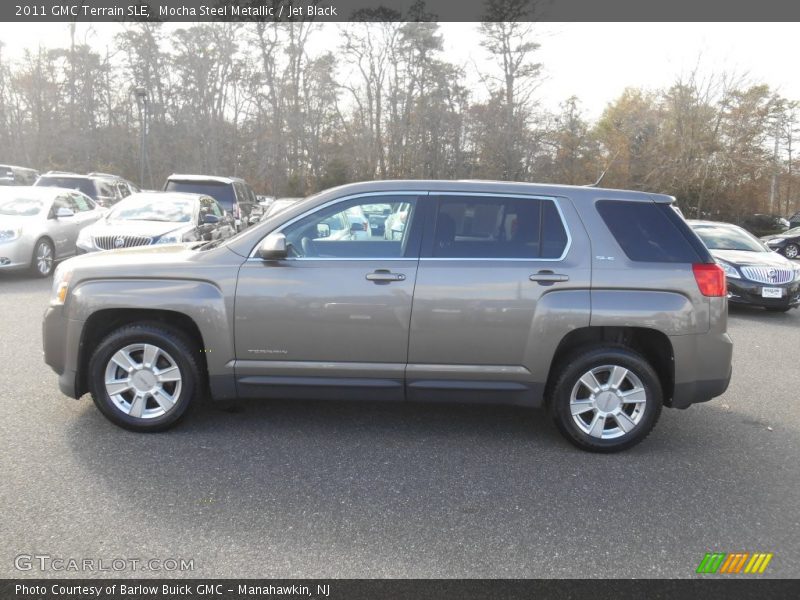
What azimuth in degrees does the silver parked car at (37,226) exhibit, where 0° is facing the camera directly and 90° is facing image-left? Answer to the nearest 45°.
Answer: approximately 45°

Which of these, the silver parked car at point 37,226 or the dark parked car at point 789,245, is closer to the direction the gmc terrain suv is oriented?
the silver parked car

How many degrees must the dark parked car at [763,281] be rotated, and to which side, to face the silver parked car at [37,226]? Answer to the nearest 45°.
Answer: approximately 135° to its right

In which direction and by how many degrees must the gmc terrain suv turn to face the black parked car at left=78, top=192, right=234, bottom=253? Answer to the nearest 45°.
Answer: approximately 45° to its right

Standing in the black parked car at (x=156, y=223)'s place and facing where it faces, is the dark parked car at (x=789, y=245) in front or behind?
behind

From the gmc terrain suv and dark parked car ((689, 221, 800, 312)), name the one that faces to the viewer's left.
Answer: the gmc terrain suv

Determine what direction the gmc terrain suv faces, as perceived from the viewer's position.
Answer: facing to the left of the viewer

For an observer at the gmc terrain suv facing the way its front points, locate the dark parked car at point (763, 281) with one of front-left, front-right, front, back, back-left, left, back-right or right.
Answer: back-right

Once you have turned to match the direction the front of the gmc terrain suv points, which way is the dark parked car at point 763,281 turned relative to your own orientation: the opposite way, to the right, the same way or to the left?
to the left

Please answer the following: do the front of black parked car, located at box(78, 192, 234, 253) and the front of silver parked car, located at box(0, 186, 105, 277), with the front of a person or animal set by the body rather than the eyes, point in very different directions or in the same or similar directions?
same or similar directions

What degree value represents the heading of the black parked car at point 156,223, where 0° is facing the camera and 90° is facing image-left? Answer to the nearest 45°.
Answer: approximately 45°

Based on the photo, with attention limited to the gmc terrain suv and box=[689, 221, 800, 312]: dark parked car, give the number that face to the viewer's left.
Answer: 1

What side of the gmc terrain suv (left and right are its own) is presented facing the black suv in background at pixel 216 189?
right

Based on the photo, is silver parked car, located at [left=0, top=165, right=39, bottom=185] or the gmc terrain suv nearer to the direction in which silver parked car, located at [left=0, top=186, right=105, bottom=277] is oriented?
the gmc terrain suv

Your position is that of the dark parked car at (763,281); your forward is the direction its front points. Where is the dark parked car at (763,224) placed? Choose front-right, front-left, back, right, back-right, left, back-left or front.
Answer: back-left

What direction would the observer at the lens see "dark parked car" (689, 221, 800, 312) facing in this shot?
facing the viewer and to the right of the viewer

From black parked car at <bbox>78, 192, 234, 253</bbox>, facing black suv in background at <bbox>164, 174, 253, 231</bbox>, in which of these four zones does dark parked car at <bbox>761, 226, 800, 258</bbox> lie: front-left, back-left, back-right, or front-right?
front-right
